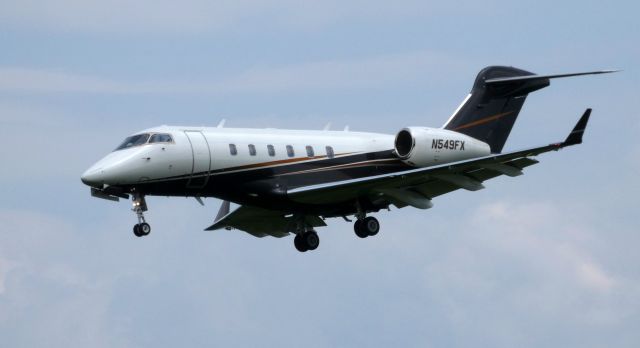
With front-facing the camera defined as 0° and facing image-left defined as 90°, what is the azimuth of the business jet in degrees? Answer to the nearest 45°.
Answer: approximately 45°
